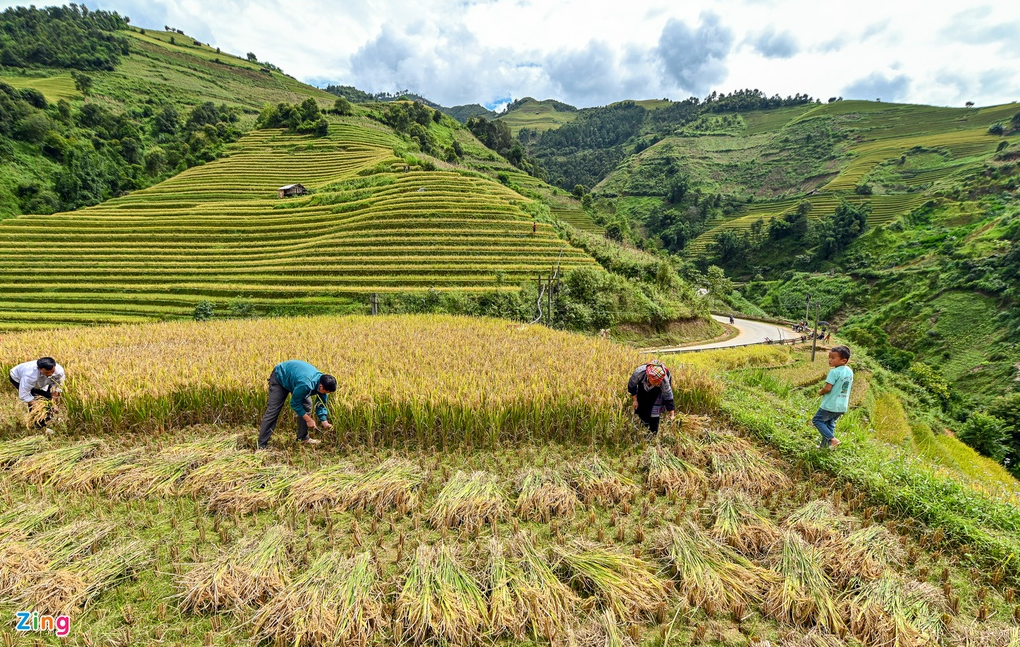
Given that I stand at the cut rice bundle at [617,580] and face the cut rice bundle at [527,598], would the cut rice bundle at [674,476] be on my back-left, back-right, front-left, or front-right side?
back-right

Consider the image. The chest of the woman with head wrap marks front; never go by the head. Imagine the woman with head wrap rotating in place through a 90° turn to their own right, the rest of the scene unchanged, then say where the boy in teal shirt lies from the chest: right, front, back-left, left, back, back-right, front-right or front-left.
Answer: back

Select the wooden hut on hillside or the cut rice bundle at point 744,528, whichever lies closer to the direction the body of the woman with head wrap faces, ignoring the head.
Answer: the cut rice bundle

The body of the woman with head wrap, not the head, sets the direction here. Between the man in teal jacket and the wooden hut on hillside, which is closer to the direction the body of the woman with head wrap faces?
the man in teal jacket

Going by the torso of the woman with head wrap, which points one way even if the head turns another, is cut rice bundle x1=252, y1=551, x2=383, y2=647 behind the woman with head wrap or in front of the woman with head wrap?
in front

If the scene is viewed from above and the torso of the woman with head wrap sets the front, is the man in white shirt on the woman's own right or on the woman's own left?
on the woman's own right

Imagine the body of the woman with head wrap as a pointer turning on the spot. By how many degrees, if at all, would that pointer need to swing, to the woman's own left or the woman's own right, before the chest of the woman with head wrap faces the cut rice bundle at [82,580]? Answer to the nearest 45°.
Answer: approximately 45° to the woman's own right

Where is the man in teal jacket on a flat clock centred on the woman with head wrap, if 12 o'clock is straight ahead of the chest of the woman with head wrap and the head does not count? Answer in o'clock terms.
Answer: The man in teal jacket is roughly at 2 o'clock from the woman with head wrap.

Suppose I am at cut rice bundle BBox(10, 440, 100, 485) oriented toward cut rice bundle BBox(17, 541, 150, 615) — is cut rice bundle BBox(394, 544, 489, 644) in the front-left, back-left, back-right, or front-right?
front-left

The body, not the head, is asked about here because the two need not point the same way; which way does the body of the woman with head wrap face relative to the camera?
toward the camera

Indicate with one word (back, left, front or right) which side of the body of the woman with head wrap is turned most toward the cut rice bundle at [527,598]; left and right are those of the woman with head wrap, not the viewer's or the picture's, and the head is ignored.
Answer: front

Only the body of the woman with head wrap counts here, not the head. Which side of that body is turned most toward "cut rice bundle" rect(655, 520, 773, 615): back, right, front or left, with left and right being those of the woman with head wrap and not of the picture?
front
